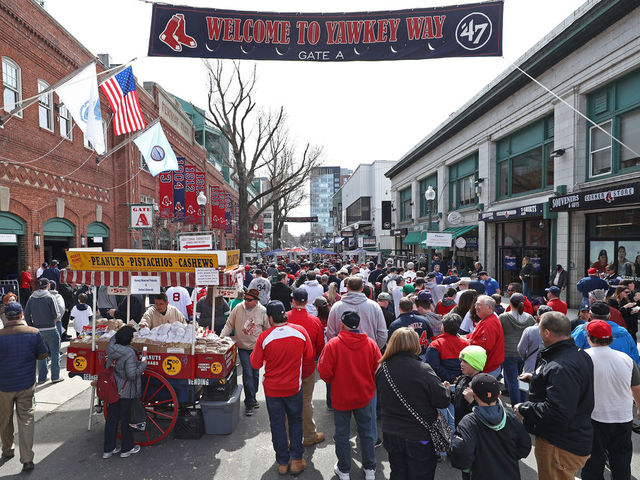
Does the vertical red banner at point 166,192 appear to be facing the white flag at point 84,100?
yes

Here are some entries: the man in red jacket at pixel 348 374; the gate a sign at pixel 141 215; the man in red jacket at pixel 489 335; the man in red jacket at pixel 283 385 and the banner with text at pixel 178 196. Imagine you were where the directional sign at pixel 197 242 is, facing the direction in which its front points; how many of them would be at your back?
2

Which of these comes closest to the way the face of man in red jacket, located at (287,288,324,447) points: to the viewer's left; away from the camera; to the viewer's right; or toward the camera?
away from the camera

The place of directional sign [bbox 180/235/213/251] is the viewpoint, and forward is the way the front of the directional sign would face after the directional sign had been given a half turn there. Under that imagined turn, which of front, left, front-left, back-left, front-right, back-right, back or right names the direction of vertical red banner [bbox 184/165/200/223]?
front

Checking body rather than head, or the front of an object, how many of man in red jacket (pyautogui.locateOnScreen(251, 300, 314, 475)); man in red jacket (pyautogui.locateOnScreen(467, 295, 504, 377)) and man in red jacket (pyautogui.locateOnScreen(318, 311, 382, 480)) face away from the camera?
2

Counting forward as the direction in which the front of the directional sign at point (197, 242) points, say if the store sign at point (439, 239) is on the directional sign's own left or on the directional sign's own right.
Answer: on the directional sign's own left

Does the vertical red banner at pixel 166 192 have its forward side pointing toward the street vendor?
yes

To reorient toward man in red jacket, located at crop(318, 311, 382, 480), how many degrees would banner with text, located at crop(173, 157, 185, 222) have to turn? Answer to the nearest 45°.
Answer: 0° — it already faces them

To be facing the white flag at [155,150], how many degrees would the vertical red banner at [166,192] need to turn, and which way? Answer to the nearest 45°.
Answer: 0° — it already faces it

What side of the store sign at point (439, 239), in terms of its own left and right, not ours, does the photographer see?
front

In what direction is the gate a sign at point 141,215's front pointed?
toward the camera

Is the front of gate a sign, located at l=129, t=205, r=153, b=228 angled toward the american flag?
yes

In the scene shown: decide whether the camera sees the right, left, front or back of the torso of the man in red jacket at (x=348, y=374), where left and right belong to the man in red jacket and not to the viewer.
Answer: back

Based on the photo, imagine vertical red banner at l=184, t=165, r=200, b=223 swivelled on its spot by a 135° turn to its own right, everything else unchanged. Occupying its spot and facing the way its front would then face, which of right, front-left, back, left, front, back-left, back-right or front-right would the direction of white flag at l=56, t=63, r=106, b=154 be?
back-left

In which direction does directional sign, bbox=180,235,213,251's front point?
toward the camera

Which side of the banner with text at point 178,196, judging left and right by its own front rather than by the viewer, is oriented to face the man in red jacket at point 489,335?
front

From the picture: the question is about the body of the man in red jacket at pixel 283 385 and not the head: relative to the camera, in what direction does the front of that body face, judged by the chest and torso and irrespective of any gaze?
away from the camera

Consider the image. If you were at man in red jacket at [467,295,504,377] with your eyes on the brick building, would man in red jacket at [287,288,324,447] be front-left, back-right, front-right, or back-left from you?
front-left
